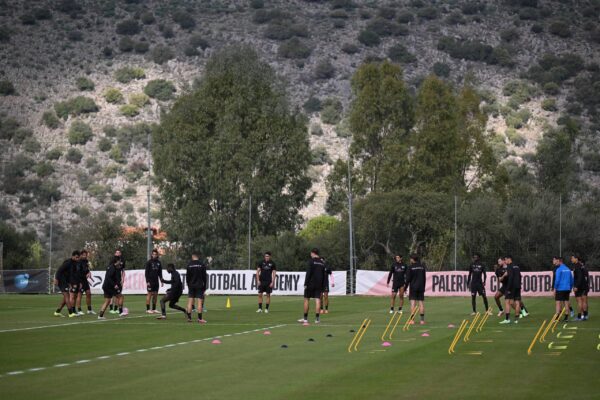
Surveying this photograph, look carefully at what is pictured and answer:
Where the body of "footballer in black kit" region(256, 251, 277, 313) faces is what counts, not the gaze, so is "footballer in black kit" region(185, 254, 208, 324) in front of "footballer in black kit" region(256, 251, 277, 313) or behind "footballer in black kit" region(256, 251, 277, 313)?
in front

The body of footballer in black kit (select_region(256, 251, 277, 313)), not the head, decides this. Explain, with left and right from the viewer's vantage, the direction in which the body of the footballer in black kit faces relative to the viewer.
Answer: facing the viewer
